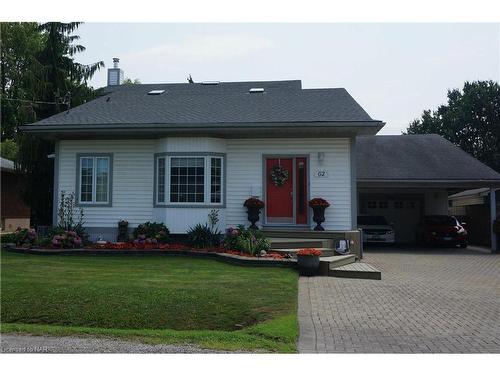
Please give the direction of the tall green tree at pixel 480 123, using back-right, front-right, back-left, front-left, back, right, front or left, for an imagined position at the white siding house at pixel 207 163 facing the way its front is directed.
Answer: back-left

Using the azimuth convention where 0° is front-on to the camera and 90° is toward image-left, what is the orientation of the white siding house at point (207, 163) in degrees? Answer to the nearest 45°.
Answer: approximately 0°

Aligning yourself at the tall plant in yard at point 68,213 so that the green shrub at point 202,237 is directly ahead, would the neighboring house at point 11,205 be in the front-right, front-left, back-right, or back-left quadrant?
back-left

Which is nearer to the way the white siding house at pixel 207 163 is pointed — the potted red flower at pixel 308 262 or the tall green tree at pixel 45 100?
the potted red flower

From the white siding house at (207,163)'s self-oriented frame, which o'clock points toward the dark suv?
The dark suv is roughly at 8 o'clock from the white siding house.

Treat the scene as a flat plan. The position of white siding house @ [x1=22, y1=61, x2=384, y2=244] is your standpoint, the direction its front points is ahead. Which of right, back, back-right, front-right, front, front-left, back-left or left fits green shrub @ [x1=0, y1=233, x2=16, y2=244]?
right

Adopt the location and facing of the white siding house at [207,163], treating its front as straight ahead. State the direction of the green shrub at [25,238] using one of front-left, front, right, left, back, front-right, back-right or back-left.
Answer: right

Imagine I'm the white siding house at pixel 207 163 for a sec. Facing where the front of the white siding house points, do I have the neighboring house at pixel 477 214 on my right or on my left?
on my left

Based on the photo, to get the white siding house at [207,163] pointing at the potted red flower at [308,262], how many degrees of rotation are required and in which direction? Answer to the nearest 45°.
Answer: approximately 45° to its left

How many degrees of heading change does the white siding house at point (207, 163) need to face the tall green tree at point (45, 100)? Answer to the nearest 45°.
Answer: approximately 135° to its right
